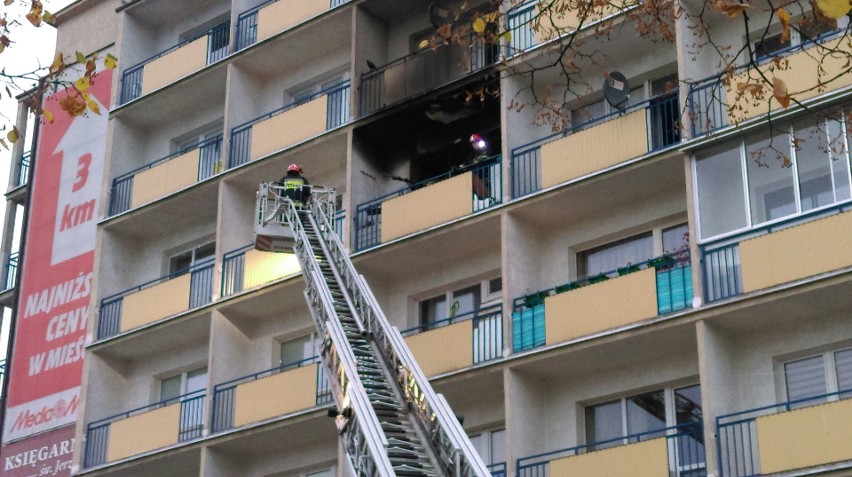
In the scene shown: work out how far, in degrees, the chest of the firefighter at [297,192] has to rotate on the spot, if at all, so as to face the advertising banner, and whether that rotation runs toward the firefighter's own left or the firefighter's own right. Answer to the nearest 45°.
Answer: approximately 45° to the firefighter's own left

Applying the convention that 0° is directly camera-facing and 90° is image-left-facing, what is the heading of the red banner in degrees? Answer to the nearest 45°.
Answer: approximately 45°

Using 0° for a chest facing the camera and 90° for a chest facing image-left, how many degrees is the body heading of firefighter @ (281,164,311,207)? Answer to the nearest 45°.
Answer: approximately 180°

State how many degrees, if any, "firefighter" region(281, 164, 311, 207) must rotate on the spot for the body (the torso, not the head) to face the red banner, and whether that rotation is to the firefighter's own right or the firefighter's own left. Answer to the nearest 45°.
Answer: approximately 45° to the firefighter's own left

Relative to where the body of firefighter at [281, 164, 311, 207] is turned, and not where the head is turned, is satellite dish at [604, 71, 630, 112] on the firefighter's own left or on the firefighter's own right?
on the firefighter's own right

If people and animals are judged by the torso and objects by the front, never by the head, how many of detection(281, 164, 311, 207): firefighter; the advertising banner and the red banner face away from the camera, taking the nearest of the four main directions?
1

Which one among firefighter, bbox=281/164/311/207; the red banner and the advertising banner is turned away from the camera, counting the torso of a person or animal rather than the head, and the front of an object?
the firefighter

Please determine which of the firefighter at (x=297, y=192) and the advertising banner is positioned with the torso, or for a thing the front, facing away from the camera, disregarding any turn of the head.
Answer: the firefighter

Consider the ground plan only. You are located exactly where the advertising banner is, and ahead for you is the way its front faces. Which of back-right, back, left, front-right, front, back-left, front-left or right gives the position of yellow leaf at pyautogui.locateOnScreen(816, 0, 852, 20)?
front-left
